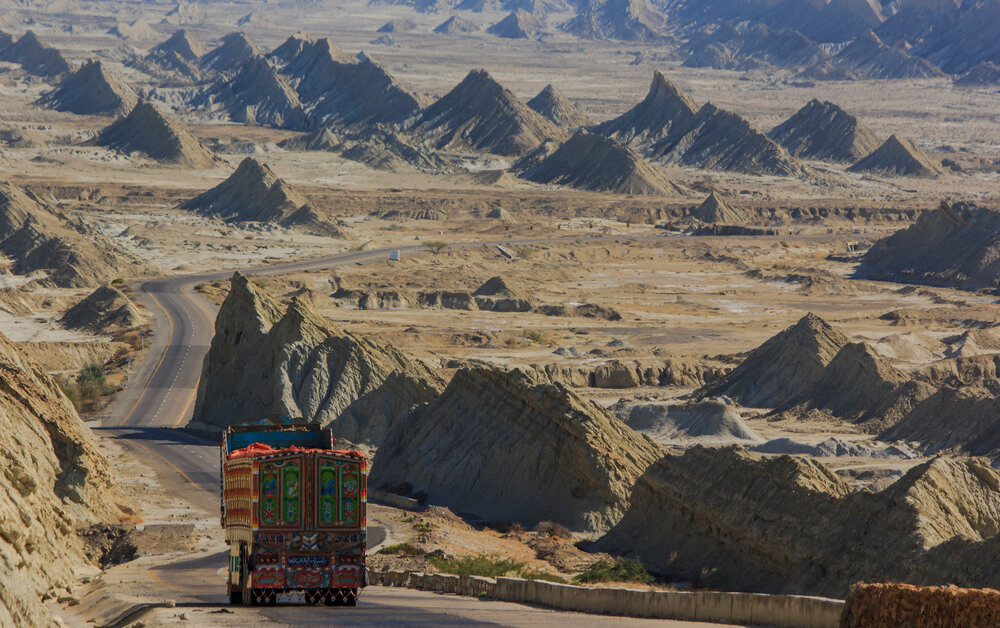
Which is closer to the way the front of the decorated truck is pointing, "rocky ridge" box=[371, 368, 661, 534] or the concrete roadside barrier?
the rocky ridge

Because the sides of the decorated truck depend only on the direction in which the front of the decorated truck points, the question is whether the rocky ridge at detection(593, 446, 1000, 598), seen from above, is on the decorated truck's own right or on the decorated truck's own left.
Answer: on the decorated truck's own right

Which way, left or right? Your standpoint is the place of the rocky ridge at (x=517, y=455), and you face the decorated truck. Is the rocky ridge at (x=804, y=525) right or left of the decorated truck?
left

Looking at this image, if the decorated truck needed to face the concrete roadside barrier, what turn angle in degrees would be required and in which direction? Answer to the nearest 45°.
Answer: approximately 90° to its right

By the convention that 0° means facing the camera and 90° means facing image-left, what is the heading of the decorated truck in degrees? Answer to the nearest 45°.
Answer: approximately 180°

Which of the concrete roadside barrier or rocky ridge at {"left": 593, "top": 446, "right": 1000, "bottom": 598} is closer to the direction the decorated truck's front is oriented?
the rocky ridge
